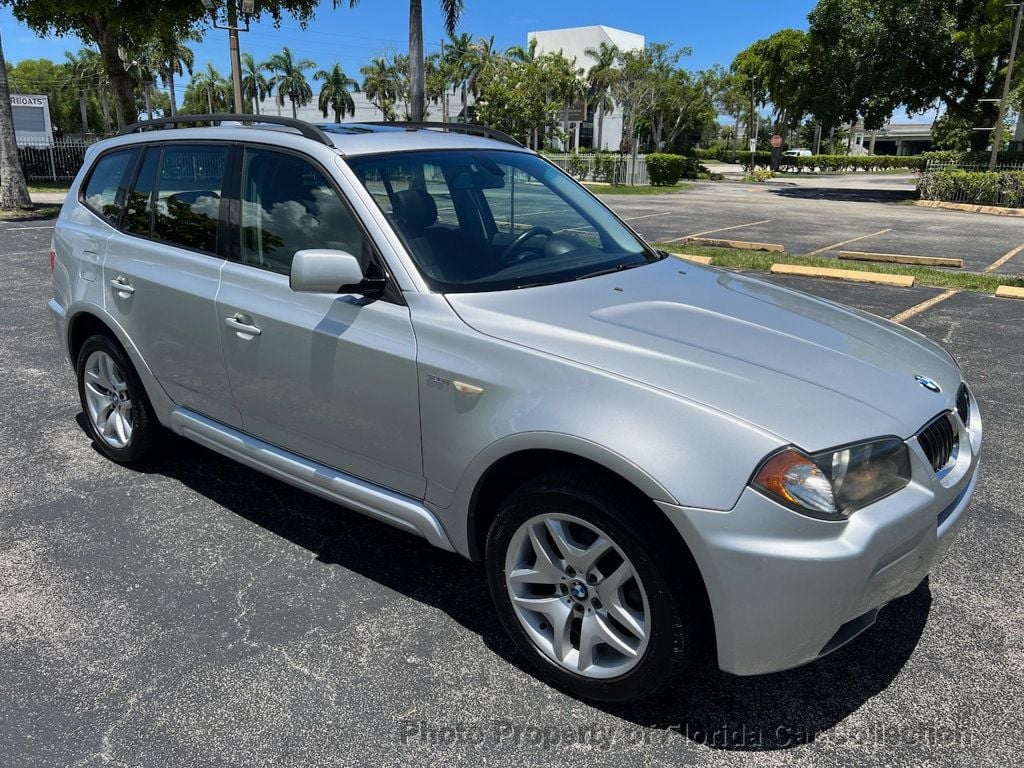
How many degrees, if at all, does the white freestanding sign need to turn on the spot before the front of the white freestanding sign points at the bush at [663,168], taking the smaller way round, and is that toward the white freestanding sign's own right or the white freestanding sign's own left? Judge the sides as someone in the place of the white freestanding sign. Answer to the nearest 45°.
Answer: approximately 45° to the white freestanding sign's own left

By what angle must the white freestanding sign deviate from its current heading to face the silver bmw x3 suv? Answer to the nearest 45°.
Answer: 0° — it already faces it

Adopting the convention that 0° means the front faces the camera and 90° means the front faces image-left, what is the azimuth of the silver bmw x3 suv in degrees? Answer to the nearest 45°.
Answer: approximately 315°

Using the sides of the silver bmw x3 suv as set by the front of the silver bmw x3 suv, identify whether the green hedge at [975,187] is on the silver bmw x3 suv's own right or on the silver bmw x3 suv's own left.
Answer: on the silver bmw x3 suv's own left

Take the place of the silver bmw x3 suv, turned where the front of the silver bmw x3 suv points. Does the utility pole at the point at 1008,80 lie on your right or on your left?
on your left

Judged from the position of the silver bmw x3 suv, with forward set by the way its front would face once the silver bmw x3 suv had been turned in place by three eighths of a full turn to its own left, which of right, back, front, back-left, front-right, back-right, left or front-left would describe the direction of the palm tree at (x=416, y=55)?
front

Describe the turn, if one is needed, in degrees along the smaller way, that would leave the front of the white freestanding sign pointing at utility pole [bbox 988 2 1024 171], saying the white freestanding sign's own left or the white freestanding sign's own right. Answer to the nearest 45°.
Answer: approximately 45° to the white freestanding sign's own left
